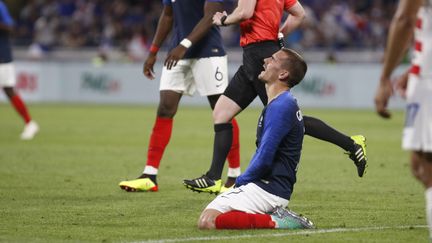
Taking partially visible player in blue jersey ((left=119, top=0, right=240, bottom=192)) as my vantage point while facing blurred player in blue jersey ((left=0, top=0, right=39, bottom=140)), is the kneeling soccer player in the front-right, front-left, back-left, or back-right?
back-left

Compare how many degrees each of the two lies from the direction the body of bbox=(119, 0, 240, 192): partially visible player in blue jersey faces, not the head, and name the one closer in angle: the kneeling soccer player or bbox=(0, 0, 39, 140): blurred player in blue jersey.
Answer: the kneeling soccer player

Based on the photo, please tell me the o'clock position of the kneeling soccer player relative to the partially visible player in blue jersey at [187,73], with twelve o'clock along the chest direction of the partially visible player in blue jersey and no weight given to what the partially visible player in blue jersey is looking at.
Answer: The kneeling soccer player is roughly at 10 o'clock from the partially visible player in blue jersey.

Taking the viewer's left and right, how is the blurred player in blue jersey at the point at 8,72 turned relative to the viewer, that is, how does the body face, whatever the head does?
facing to the left of the viewer

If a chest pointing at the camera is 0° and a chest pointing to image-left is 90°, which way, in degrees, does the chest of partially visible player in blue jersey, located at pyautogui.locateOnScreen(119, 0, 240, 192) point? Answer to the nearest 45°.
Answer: approximately 45°

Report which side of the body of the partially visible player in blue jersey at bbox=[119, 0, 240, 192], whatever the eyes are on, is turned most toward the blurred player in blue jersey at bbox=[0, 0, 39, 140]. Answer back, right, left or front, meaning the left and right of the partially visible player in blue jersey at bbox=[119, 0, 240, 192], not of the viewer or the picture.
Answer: right
